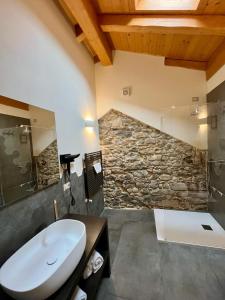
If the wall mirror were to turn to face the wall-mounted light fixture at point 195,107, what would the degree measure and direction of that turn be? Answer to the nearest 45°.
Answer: approximately 45° to its left

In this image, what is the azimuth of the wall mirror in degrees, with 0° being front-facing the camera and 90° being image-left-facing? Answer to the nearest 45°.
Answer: approximately 315°
